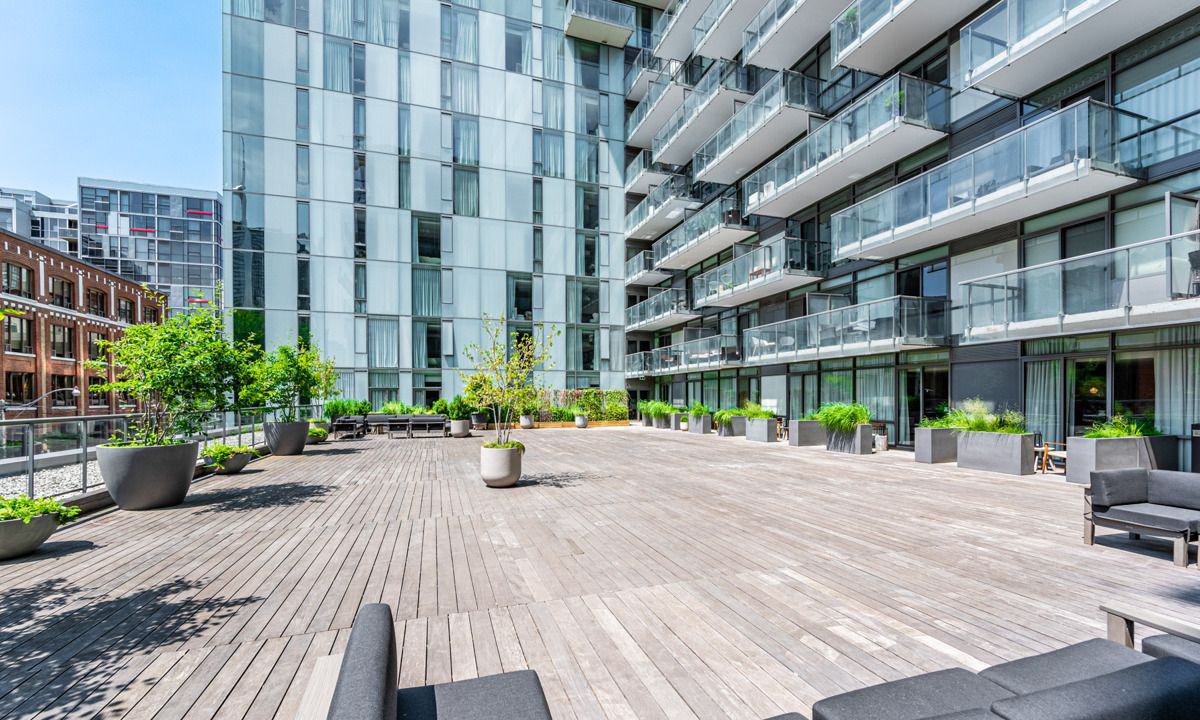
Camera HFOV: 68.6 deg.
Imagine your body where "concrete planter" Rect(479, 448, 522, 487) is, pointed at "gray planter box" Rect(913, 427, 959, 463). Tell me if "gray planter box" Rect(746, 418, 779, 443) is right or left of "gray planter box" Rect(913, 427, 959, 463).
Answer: left

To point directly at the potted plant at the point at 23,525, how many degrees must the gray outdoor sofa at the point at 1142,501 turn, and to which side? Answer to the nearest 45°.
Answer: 0° — it already faces it

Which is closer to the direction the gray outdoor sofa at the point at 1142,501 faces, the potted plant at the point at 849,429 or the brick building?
the brick building

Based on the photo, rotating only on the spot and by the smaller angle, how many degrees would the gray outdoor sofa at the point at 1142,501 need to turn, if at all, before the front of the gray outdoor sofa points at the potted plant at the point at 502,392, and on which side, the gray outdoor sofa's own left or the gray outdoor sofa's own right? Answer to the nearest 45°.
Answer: approximately 45° to the gray outdoor sofa's own right

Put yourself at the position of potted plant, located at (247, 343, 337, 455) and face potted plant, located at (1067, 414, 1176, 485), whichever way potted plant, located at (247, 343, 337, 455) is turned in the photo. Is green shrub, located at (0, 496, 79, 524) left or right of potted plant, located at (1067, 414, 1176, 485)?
right

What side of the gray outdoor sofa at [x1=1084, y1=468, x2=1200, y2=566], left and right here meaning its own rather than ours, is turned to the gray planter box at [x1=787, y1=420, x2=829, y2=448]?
right

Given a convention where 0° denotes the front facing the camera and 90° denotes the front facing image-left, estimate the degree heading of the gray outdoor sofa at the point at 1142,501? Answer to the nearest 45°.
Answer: approximately 45°

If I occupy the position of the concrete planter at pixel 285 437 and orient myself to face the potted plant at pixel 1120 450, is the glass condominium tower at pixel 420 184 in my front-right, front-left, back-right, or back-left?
back-left
